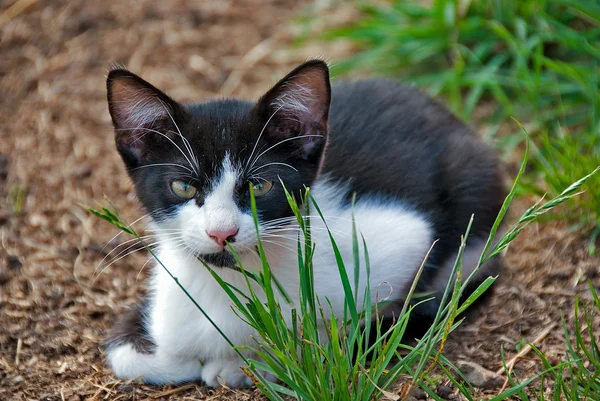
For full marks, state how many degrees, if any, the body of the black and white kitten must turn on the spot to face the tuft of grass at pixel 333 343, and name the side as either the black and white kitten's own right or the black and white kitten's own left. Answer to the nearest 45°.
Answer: approximately 45° to the black and white kitten's own left

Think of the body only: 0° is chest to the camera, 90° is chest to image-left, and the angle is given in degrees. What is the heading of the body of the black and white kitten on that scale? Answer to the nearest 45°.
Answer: approximately 45°
